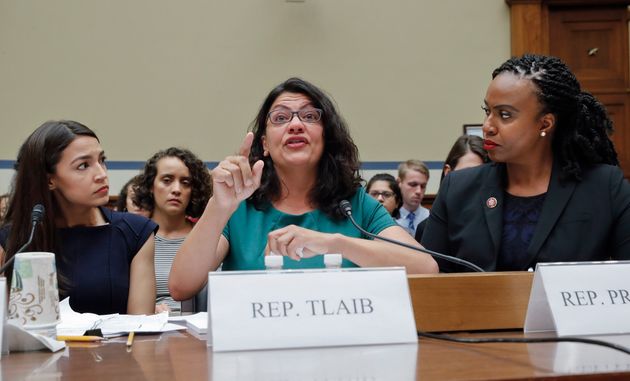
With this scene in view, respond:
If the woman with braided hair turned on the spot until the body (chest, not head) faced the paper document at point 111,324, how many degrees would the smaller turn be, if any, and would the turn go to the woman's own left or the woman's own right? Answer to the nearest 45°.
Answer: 0° — they already face it

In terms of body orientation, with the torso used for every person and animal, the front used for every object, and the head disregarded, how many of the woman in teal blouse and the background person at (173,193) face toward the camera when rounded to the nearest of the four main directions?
2

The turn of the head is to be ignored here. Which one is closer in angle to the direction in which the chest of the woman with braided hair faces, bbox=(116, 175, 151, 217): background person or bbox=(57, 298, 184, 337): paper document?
the paper document

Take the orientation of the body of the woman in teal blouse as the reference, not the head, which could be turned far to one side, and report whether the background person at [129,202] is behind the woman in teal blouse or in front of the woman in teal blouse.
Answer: behind

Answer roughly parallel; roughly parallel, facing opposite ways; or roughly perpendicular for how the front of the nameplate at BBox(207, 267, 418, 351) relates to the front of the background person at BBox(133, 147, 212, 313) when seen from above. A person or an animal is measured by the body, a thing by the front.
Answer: roughly parallel

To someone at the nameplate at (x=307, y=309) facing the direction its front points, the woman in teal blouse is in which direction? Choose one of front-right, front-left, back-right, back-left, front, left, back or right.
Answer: back

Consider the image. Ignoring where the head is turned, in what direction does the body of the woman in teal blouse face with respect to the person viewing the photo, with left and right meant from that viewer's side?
facing the viewer

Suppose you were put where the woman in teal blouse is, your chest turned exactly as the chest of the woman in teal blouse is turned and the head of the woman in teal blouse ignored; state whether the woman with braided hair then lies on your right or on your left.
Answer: on your left

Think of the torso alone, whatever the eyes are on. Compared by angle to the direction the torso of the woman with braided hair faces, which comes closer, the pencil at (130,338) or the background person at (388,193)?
the pencil

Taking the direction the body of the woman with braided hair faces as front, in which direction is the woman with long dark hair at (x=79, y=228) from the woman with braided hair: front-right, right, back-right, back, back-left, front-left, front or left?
front-right

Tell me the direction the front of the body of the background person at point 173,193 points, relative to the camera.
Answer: toward the camera

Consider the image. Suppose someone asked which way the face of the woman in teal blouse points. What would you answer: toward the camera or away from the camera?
toward the camera

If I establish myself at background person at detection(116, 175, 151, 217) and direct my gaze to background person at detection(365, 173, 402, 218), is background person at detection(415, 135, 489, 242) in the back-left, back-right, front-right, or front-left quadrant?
front-right

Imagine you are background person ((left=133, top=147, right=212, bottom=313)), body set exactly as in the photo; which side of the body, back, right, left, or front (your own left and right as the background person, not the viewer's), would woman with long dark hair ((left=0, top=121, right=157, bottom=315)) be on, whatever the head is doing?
front

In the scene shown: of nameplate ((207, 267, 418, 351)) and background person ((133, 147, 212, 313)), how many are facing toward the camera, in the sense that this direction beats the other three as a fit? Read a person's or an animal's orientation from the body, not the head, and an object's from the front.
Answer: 2
